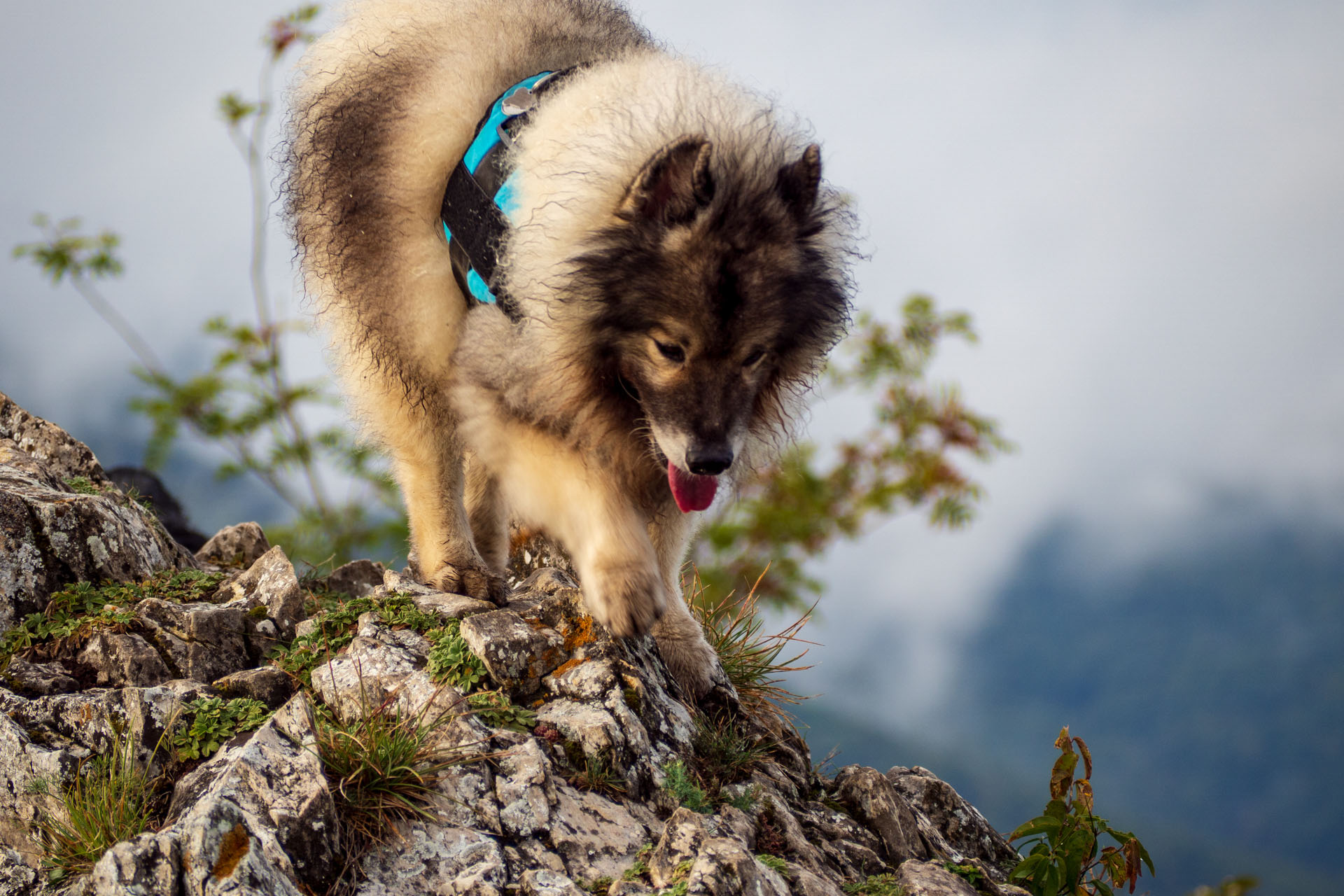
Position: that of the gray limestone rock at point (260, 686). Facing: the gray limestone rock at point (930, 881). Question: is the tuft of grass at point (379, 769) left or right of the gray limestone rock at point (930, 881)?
right

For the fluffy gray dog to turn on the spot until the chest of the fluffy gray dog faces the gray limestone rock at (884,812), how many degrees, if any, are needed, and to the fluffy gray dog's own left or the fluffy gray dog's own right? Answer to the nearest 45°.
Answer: approximately 45° to the fluffy gray dog's own left

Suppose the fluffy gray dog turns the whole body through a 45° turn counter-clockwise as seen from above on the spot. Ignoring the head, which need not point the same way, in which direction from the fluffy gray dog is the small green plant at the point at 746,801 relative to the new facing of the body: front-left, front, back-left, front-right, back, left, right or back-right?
front

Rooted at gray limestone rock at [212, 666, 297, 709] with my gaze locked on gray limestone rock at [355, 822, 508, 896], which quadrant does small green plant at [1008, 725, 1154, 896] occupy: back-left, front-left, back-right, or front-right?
front-left

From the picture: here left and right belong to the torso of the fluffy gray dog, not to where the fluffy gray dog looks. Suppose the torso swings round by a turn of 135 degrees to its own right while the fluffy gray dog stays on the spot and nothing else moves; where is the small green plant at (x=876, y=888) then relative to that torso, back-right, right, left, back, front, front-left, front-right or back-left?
back

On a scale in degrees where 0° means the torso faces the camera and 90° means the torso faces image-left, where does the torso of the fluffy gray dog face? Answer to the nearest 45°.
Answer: approximately 315°

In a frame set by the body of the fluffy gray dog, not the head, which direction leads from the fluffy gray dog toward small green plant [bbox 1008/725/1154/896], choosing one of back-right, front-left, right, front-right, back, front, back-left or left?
front-left

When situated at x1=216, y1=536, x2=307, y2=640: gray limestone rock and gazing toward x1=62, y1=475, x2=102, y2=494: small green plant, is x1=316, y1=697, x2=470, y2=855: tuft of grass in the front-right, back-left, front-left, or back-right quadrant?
back-left
